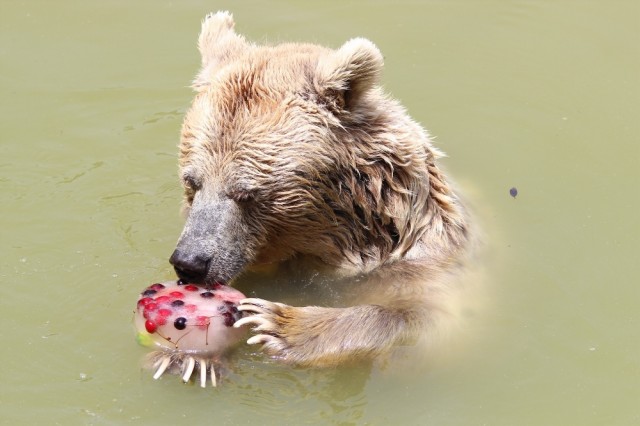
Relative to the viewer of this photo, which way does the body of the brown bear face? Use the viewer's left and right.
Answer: facing the viewer and to the left of the viewer
